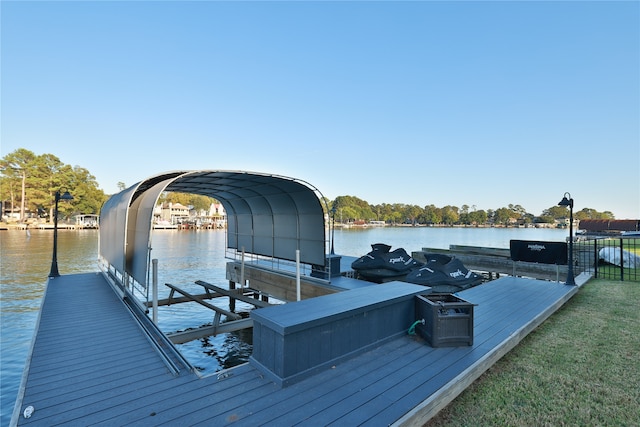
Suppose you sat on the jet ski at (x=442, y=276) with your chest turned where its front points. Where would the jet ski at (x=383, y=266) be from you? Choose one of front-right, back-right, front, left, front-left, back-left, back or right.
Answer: front-right

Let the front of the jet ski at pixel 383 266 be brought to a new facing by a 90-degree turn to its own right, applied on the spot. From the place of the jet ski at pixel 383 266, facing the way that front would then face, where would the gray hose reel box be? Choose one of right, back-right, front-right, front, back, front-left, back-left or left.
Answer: back

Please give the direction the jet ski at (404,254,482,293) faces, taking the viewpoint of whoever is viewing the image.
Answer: facing to the left of the viewer

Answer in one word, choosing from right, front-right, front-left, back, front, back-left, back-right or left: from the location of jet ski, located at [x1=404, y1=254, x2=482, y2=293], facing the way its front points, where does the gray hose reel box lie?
left

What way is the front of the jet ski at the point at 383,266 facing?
to the viewer's left

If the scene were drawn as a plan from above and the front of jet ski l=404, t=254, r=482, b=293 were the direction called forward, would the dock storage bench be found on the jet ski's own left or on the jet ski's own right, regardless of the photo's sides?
on the jet ski's own left

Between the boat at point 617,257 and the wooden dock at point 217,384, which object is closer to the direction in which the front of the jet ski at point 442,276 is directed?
the wooden dock

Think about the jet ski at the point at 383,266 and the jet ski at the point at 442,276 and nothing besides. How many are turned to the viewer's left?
2
